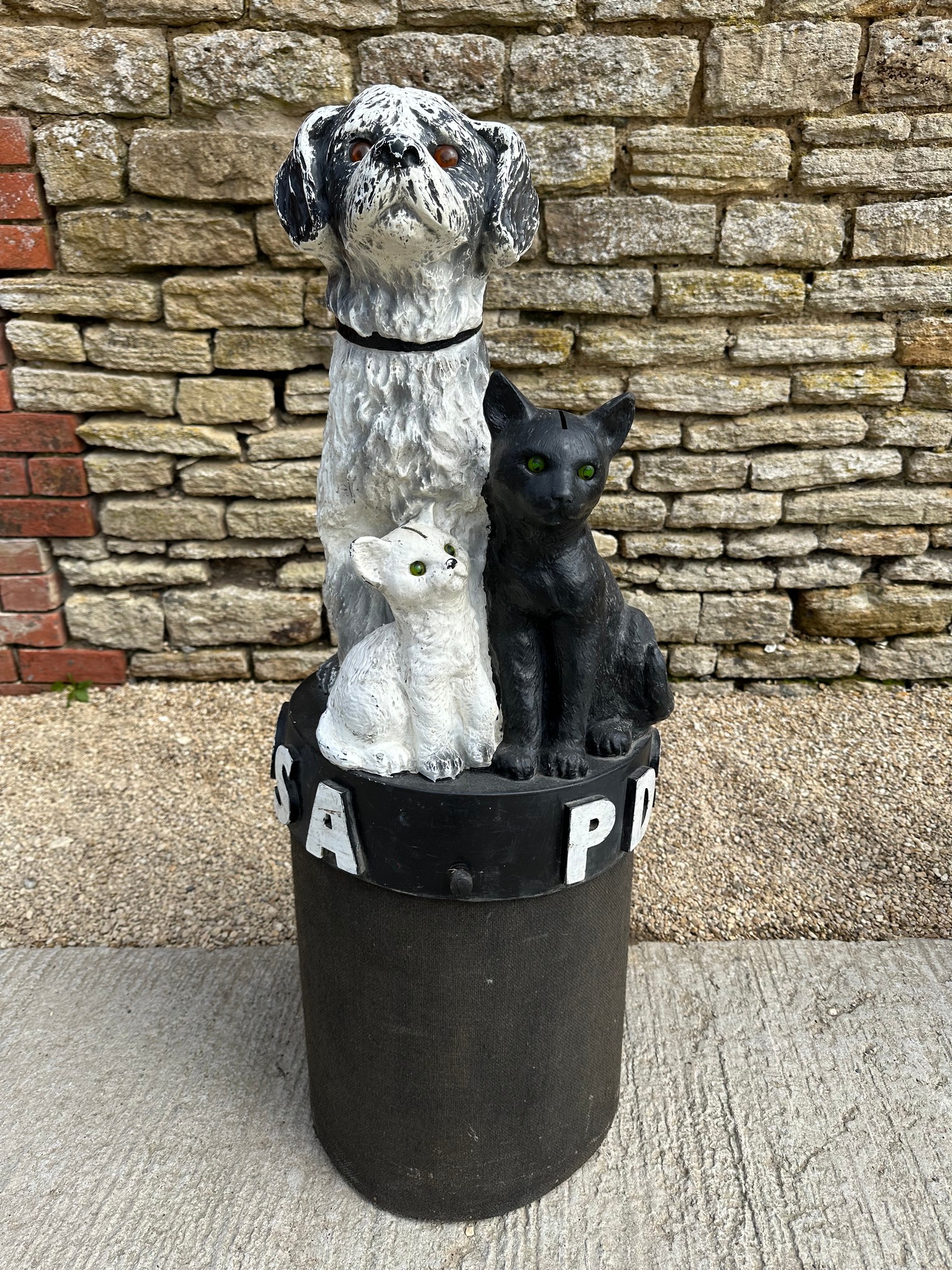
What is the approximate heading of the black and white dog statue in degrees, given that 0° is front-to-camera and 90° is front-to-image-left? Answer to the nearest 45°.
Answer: approximately 0°

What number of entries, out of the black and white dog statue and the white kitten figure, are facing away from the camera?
0

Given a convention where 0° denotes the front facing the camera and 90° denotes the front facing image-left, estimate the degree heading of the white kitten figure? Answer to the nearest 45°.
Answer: approximately 315°
